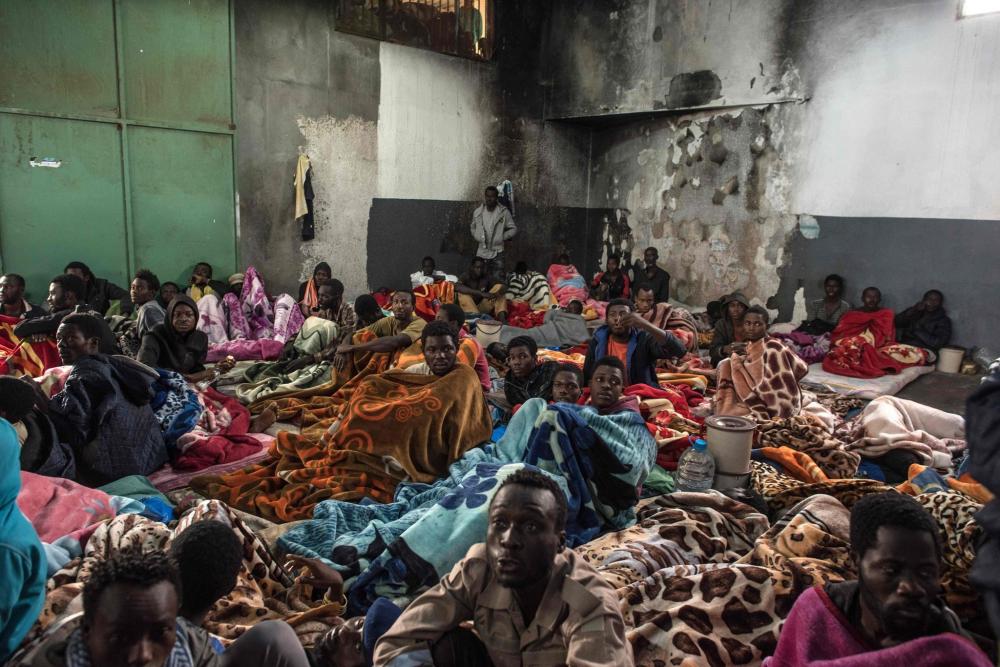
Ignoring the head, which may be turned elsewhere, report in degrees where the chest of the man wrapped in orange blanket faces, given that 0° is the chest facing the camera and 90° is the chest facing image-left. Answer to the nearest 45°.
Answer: approximately 45°

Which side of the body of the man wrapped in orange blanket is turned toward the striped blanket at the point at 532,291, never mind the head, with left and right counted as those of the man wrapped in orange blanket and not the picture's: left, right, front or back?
back

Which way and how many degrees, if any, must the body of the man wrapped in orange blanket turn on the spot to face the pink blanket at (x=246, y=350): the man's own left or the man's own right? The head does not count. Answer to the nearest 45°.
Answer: approximately 135° to the man's own right

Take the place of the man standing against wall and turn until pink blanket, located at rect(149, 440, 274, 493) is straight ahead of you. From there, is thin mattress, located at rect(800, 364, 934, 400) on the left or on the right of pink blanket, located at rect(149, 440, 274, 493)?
left

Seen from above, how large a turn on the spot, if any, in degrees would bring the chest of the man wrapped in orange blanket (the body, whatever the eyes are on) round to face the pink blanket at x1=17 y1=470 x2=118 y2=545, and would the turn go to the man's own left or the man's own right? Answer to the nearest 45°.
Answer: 0° — they already face it

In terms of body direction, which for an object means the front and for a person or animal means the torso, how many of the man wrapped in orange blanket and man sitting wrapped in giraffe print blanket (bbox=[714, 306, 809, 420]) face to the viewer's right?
0

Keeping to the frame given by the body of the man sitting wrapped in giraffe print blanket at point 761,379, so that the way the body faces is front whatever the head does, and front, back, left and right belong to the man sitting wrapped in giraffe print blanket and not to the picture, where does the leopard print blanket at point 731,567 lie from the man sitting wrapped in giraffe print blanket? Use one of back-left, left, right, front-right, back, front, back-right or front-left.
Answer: front-left

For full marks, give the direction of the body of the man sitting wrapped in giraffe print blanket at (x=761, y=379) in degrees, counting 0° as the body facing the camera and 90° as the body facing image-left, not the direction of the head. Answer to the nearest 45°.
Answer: approximately 45°
